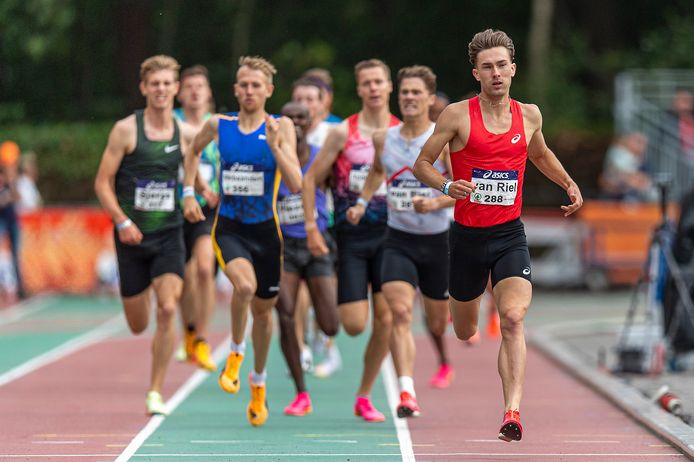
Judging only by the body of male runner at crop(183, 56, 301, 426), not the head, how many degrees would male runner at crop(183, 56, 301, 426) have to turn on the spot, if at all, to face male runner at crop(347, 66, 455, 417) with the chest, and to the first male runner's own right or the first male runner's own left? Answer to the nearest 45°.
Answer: approximately 90° to the first male runner's own left

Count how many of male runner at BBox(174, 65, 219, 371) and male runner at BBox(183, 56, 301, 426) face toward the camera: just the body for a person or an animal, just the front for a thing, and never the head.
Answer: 2

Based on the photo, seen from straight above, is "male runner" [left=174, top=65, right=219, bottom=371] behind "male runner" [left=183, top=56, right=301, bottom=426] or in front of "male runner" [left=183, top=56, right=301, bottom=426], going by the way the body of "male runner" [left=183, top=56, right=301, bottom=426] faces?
behind

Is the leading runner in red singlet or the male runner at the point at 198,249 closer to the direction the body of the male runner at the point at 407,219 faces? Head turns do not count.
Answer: the leading runner in red singlet

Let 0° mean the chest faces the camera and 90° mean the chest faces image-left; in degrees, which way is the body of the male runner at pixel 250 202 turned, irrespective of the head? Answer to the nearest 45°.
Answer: approximately 0°

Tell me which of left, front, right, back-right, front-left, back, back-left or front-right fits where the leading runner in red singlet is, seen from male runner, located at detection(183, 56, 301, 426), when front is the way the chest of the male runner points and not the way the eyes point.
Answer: front-left

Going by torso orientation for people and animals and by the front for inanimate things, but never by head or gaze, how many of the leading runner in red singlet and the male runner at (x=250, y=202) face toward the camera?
2
